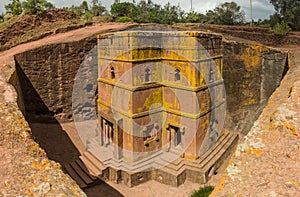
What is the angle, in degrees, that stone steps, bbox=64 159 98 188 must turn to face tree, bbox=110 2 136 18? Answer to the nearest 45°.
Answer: approximately 135° to its right

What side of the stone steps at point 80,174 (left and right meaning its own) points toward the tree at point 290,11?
back

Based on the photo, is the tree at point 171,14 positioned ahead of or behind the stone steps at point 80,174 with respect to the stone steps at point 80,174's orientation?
behind

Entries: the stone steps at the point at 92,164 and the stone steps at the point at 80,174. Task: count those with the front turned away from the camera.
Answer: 0

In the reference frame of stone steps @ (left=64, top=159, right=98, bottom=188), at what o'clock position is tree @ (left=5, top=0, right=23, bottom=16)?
The tree is roughly at 4 o'clock from the stone steps.

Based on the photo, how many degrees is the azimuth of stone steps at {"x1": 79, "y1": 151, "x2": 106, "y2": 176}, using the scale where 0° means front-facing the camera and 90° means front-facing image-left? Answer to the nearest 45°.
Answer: approximately 45°
